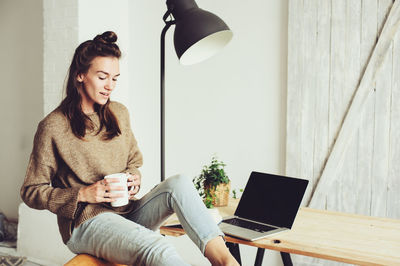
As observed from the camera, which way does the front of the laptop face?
facing the viewer and to the left of the viewer

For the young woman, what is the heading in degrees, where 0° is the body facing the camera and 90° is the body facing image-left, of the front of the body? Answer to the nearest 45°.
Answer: approximately 315°

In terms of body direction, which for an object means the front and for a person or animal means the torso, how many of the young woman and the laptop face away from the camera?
0

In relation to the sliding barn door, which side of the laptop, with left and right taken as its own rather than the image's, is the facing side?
back

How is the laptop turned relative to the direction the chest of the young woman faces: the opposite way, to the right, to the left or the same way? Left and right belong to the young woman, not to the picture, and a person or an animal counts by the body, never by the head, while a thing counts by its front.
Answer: to the right

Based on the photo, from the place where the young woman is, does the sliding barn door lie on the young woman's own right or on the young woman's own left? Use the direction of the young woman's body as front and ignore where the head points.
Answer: on the young woman's own left
